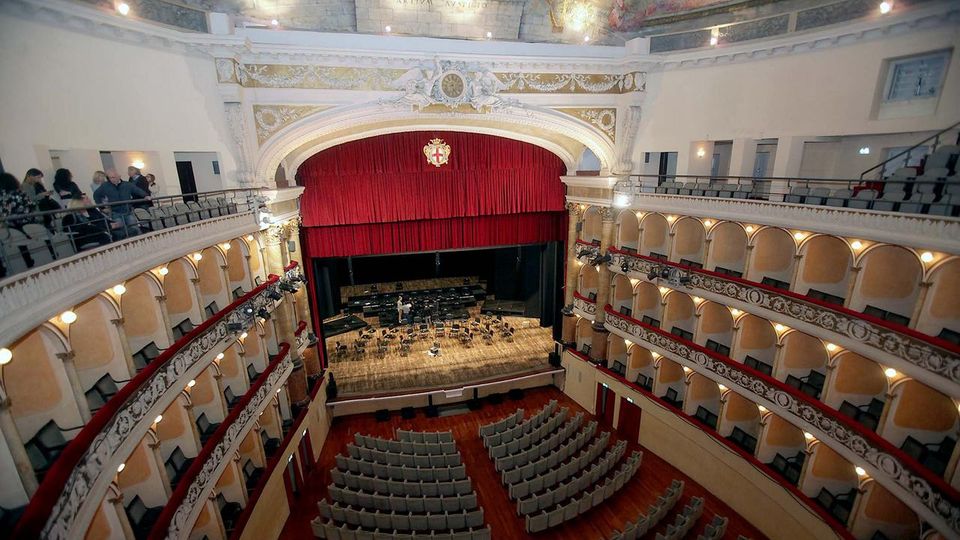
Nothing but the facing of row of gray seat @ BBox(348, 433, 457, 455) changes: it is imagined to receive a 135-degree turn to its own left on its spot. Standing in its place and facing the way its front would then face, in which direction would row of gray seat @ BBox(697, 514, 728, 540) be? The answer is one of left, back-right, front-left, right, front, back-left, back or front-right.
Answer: left

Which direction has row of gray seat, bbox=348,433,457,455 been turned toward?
away from the camera

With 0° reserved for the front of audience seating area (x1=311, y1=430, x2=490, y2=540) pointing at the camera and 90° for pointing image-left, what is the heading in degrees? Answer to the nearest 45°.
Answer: approximately 180°

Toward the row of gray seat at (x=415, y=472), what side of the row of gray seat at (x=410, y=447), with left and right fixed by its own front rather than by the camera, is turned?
back

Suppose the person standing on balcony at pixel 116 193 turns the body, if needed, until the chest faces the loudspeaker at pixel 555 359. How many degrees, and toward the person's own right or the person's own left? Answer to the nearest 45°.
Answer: approximately 45° to the person's own left

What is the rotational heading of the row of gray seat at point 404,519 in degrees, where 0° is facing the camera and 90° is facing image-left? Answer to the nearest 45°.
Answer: approximately 180°

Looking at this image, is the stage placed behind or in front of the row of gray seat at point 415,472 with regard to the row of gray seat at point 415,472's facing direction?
in front

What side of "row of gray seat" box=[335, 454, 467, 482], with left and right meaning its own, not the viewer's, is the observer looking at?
back

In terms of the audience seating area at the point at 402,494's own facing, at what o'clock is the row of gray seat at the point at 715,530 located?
The row of gray seat is roughly at 4 o'clock from the audience seating area.

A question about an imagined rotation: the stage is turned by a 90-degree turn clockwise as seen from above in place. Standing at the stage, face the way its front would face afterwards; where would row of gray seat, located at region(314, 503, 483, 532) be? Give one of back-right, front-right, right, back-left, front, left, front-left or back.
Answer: left

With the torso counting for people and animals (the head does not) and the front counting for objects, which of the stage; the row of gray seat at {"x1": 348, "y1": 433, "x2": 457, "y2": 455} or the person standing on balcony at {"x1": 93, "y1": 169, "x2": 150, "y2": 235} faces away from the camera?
the row of gray seat

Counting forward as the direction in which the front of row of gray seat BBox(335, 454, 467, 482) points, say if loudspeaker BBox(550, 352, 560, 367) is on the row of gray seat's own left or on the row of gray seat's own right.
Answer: on the row of gray seat's own right

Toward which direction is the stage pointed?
toward the camera

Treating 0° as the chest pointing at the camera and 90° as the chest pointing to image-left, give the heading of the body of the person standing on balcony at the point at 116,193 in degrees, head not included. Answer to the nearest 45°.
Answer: approximately 315°
